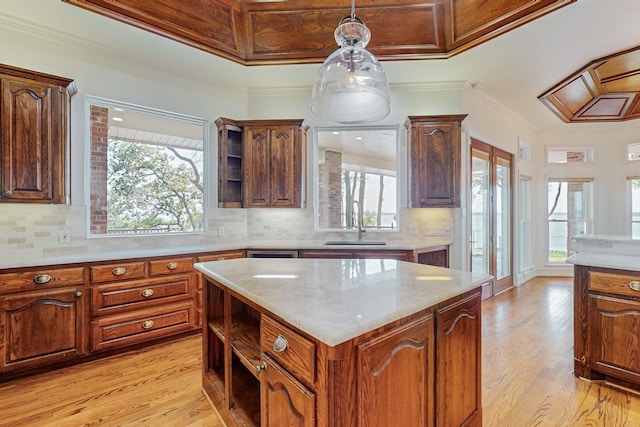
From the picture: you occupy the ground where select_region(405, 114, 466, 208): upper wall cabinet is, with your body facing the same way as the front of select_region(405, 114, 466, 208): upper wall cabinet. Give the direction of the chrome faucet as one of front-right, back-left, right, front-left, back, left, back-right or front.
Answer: right

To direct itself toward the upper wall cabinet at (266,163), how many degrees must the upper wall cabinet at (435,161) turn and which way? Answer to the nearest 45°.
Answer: approximately 90° to its right

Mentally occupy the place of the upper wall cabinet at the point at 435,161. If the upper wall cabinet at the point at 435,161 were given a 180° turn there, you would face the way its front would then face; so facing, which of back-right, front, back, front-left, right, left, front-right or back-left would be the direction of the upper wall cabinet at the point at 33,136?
back-left

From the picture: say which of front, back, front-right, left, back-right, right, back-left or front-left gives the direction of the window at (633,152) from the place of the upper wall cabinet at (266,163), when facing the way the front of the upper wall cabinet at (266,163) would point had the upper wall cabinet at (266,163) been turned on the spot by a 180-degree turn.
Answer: right

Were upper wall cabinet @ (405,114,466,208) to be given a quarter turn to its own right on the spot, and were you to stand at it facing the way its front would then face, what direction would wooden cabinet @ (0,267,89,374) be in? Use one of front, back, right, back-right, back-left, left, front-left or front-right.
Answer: front-left

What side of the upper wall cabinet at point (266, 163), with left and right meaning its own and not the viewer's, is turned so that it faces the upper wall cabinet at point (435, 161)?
left

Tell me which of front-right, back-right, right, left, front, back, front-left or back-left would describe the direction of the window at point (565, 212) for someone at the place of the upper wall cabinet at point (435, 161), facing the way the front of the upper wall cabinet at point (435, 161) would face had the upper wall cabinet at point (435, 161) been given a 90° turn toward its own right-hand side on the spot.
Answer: back-right

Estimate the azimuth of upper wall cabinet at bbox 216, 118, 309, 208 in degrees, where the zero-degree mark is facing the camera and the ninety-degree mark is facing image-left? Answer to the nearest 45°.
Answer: approximately 0°

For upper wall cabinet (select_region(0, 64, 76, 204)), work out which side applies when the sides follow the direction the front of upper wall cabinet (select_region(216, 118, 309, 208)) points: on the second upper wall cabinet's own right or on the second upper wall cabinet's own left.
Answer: on the second upper wall cabinet's own right

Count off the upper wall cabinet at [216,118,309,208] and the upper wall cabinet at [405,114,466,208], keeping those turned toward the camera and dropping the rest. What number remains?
2

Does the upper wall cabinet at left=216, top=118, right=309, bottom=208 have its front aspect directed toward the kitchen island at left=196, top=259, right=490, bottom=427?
yes

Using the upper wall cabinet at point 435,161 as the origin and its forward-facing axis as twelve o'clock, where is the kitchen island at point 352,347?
The kitchen island is roughly at 12 o'clock from the upper wall cabinet.

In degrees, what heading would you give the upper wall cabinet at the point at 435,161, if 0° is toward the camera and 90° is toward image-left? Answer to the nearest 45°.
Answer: approximately 0°
